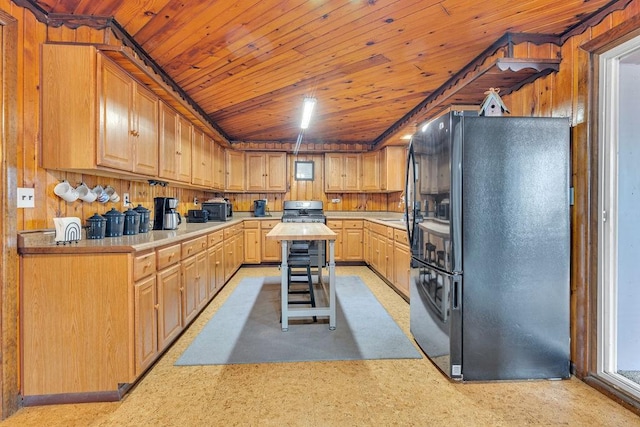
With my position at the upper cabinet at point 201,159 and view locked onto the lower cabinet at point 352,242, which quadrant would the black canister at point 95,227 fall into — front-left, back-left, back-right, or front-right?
back-right

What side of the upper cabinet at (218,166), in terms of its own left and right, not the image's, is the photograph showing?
right

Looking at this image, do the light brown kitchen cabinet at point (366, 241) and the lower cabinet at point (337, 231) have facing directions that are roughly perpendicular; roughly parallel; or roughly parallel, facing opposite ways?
roughly perpendicular

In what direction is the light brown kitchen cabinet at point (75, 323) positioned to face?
to the viewer's right

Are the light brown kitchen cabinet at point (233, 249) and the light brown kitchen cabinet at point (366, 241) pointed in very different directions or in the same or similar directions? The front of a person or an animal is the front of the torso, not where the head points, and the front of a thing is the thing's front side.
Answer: very different directions

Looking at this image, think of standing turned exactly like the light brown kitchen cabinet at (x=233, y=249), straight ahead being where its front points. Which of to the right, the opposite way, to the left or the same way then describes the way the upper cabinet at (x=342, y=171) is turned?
to the right

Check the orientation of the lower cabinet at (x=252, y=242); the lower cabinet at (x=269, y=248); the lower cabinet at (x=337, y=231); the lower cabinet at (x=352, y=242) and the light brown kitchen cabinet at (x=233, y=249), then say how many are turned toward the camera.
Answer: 4

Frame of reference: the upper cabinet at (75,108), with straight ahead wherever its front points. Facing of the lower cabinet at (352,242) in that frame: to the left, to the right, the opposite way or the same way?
to the right

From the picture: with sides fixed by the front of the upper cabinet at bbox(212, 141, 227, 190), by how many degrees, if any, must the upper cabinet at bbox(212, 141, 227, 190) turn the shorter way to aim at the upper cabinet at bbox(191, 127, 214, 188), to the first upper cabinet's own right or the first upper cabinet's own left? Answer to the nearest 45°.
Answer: approximately 90° to the first upper cabinet's own right

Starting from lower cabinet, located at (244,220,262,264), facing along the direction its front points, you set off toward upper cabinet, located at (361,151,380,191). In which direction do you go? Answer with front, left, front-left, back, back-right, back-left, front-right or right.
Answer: left

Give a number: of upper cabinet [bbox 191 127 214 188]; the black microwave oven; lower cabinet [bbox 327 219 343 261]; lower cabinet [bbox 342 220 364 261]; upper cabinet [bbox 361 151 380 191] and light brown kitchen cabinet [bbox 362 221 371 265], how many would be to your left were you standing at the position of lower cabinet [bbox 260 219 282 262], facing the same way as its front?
4
